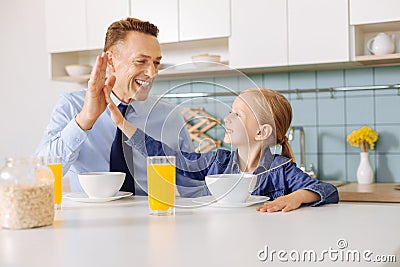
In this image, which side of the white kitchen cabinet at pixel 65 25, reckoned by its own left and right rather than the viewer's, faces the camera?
front

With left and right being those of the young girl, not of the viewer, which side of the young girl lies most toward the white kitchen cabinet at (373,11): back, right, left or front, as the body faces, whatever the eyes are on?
back

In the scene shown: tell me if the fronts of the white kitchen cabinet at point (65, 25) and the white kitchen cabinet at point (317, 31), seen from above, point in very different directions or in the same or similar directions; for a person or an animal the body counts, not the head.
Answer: same or similar directions

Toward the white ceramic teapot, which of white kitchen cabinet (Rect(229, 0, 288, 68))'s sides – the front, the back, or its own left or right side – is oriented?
left

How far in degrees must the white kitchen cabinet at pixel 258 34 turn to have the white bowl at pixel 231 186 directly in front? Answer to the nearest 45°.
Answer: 0° — it already faces it

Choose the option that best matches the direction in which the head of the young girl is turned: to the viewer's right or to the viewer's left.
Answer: to the viewer's left

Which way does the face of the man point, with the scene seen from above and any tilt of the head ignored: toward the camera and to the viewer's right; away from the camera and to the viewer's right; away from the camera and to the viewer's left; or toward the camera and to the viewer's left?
toward the camera and to the viewer's right

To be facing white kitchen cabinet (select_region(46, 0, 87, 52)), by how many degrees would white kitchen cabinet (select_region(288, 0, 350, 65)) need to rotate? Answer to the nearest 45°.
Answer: approximately 90° to its right

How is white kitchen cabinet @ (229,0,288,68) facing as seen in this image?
toward the camera

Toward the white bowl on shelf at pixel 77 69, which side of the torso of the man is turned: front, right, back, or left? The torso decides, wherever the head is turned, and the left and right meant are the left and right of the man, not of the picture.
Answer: back

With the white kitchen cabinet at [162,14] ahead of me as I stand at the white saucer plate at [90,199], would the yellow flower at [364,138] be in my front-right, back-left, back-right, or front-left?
front-right

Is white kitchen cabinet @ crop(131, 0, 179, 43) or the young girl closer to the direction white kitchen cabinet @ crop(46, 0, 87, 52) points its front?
the young girl

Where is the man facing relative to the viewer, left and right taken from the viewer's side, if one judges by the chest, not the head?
facing the viewer
